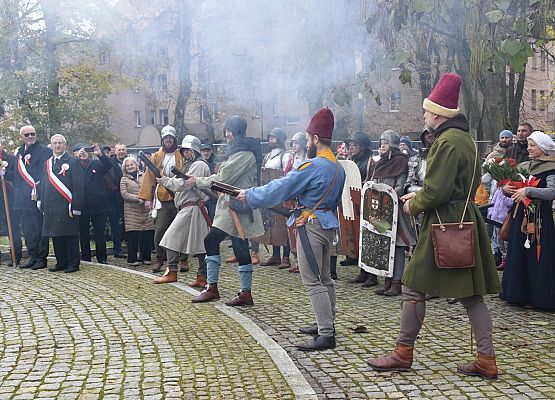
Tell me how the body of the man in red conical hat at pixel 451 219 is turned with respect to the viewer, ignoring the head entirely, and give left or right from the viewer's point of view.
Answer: facing to the left of the viewer

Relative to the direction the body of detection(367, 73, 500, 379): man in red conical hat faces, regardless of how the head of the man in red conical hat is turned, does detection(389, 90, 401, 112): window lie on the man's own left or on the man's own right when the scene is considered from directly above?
on the man's own right

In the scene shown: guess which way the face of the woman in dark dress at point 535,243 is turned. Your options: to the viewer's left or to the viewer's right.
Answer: to the viewer's left

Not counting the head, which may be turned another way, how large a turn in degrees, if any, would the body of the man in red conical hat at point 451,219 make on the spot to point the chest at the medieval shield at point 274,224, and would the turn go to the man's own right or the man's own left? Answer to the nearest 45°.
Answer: approximately 45° to the man's own right

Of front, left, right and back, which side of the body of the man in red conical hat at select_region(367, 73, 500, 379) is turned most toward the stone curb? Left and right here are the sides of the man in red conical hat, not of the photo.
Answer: front

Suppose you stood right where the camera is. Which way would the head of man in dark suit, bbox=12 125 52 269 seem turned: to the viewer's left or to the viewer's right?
to the viewer's right

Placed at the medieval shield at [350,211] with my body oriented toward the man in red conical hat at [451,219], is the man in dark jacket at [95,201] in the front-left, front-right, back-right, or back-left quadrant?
back-right

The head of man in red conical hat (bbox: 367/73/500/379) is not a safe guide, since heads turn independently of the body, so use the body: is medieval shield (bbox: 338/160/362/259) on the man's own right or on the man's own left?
on the man's own right

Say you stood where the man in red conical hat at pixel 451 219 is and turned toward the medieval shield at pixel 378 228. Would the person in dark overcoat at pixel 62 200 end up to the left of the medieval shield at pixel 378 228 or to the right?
left
